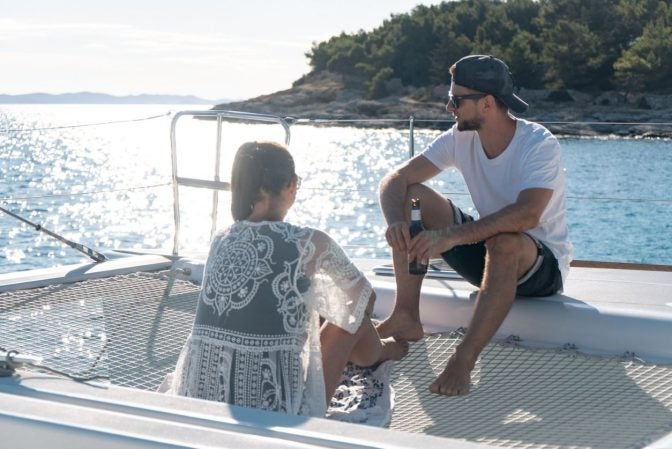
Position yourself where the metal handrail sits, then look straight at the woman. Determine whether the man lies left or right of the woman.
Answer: left

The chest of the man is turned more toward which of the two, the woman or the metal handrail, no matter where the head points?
the woman

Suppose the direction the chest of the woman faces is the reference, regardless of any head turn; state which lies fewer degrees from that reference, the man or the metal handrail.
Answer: the man

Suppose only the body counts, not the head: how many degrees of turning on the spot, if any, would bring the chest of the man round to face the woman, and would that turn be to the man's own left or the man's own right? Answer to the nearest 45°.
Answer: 0° — they already face them

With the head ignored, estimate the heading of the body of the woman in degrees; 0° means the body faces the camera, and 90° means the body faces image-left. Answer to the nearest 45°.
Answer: approximately 225°

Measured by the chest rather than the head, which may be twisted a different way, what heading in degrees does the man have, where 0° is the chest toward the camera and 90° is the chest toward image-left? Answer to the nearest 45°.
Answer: approximately 45°

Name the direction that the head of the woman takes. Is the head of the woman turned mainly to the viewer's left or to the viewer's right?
to the viewer's right

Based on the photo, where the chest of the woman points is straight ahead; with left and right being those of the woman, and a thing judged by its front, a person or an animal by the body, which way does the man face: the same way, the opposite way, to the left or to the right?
the opposite way

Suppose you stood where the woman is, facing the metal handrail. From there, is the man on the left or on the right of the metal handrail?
right

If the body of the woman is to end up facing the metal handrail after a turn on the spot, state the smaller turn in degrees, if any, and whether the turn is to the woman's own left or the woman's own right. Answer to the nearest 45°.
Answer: approximately 45° to the woman's own left
